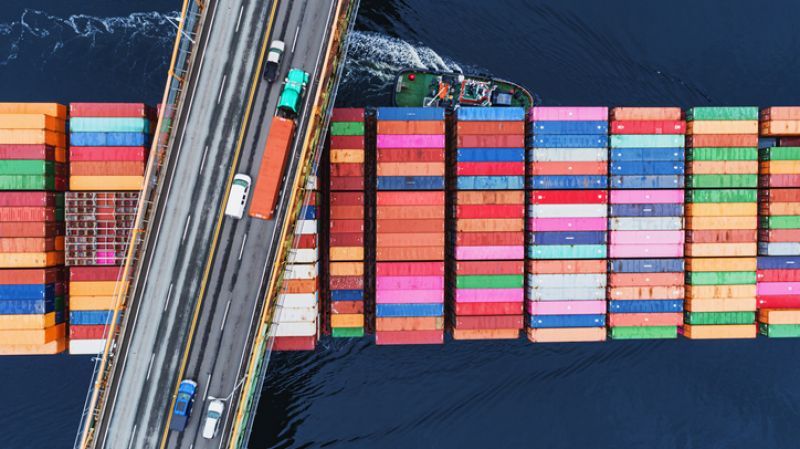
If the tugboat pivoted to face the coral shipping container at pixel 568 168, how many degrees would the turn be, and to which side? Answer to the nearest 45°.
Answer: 0° — it already faces it

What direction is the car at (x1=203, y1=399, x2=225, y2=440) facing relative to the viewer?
away from the camera

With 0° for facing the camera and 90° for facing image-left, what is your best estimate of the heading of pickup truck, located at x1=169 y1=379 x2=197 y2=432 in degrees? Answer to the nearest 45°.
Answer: approximately 180°

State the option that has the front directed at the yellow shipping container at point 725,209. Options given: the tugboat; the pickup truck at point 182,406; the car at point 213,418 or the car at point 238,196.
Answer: the tugboat

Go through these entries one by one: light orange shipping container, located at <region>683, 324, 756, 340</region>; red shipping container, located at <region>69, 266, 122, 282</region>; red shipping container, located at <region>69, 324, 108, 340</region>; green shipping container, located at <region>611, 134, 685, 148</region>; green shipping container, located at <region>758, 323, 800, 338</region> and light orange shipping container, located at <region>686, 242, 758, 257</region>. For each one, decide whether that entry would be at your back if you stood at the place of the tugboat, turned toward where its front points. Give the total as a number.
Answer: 2

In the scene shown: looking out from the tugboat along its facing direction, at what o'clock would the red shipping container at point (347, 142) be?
The red shipping container is roughly at 5 o'clock from the tugboat.

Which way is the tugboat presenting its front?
to the viewer's right

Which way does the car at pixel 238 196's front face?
away from the camera

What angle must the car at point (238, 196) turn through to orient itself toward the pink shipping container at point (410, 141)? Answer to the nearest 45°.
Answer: approximately 90° to its right

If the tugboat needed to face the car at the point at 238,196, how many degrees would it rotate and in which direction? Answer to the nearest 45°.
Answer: approximately 135° to its right

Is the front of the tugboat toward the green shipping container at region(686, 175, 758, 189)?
yes

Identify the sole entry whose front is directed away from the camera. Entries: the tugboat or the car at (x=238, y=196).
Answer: the car

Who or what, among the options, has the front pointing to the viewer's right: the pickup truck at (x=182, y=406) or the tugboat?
the tugboat
